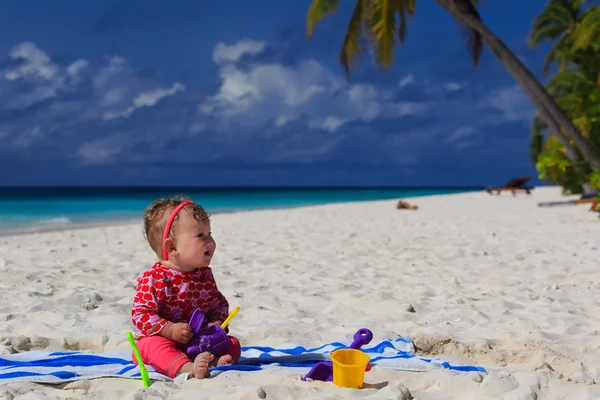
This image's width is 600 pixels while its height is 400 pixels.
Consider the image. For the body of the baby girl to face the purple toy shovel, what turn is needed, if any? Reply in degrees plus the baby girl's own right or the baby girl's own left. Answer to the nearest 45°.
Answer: approximately 45° to the baby girl's own left

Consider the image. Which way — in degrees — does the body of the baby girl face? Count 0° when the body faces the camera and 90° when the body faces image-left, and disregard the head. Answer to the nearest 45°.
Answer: approximately 315°

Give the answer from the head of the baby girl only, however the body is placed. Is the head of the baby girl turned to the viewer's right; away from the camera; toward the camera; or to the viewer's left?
to the viewer's right

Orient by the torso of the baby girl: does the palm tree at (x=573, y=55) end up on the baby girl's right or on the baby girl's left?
on the baby girl's left

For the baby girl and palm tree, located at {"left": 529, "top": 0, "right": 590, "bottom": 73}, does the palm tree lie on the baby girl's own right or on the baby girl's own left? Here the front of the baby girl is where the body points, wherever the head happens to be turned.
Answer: on the baby girl's own left
